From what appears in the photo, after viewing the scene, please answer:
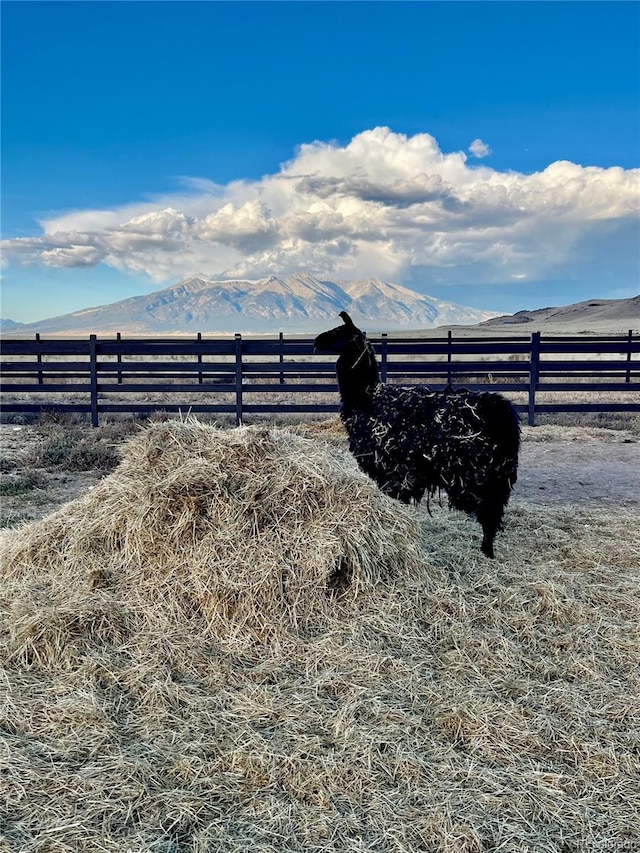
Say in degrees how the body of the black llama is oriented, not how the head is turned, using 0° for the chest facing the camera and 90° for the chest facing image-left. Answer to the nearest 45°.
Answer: approximately 90°

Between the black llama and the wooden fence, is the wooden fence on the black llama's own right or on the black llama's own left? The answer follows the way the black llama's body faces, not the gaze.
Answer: on the black llama's own right
